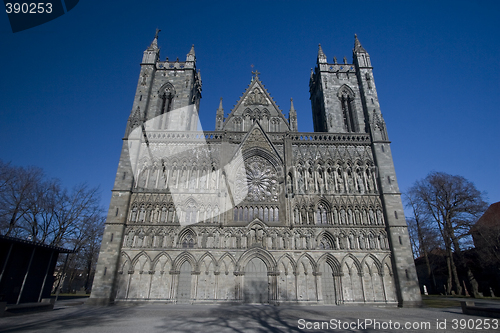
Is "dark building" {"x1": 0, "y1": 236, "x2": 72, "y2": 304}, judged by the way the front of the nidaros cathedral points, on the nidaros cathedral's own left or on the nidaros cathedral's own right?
on the nidaros cathedral's own right

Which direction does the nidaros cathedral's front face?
toward the camera
